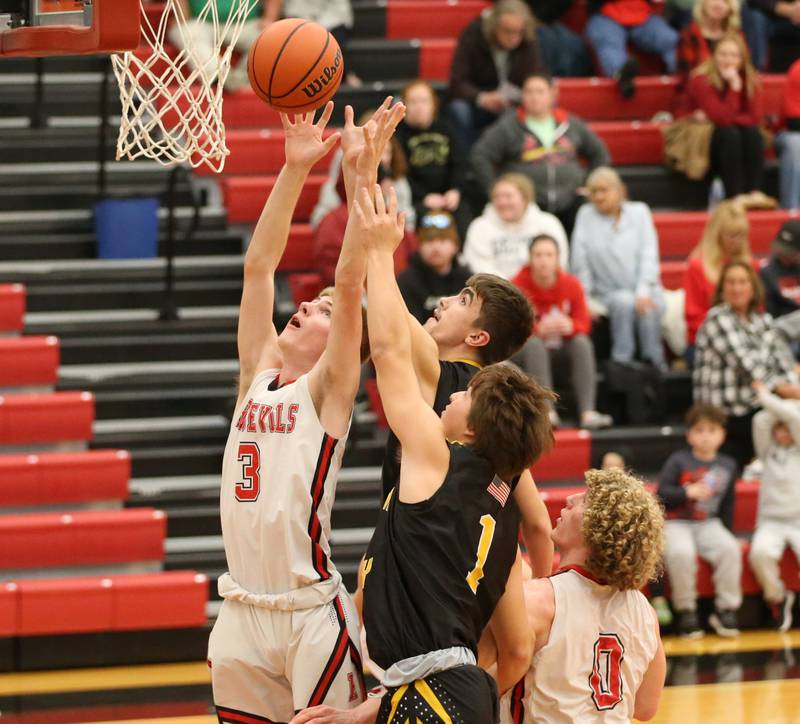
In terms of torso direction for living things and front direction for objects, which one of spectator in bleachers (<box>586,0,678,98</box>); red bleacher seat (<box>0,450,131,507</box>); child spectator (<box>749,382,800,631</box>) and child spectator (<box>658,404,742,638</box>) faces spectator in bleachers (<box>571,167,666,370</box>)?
spectator in bleachers (<box>586,0,678,98</box>)

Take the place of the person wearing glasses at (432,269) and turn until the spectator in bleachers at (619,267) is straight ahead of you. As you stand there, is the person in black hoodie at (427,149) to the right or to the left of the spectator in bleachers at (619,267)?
left

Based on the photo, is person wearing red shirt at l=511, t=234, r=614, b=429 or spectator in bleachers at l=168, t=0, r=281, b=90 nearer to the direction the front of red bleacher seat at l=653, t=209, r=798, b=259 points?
the person wearing red shirt

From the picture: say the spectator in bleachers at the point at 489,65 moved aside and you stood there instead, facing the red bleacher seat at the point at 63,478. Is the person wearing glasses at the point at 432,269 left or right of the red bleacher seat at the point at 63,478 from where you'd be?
left

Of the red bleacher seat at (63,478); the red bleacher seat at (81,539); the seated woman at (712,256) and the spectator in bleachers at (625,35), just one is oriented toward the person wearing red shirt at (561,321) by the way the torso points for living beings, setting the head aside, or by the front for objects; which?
the spectator in bleachers

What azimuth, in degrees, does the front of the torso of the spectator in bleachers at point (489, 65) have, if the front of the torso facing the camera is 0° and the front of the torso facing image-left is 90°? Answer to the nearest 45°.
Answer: approximately 0°

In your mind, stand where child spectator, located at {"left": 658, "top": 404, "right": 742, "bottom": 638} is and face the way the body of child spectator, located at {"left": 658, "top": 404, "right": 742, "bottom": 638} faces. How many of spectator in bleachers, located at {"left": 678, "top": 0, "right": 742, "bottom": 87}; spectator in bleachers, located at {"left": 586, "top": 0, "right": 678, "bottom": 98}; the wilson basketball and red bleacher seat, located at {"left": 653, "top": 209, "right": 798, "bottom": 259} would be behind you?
3

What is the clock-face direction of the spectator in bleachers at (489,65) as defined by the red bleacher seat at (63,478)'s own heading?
The spectator in bleachers is roughly at 8 o'clock from the red bleacher seat.

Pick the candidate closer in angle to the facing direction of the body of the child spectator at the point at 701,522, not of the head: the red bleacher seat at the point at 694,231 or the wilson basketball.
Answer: the wilson basketball

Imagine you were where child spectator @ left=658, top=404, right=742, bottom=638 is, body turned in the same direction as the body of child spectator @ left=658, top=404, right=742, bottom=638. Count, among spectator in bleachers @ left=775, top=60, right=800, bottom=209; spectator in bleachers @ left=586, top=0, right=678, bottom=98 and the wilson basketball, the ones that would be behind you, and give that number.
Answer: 2

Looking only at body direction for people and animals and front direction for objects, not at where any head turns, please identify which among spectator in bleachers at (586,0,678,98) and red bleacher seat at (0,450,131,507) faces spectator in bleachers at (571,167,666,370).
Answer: spectator in bleachers at (586,0,678,98)

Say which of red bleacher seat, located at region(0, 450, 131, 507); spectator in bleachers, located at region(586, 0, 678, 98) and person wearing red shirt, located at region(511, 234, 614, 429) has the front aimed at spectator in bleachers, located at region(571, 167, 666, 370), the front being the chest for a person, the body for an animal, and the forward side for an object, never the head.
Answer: spectator in bleachers, located at region(586, 0, 678, 98)

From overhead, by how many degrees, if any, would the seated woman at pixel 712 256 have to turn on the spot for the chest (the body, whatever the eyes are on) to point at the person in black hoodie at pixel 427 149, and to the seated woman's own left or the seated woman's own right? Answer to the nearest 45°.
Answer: approximately 135° to the seated woman's own right

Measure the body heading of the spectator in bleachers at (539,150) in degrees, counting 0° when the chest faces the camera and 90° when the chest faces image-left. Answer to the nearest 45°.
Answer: approximately 0°
